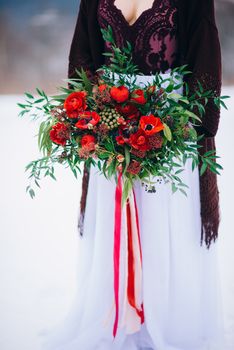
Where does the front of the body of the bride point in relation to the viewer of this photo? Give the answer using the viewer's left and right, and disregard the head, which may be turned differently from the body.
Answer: facing the viewer
